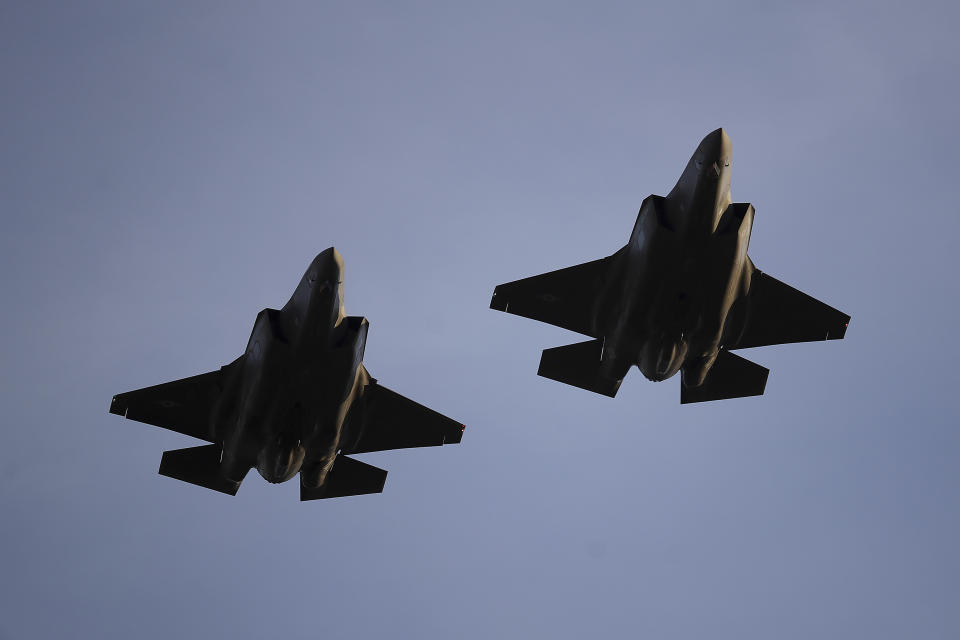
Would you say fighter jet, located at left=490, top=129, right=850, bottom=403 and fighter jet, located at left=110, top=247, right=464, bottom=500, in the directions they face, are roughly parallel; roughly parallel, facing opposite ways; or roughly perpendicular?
roughly parallel
